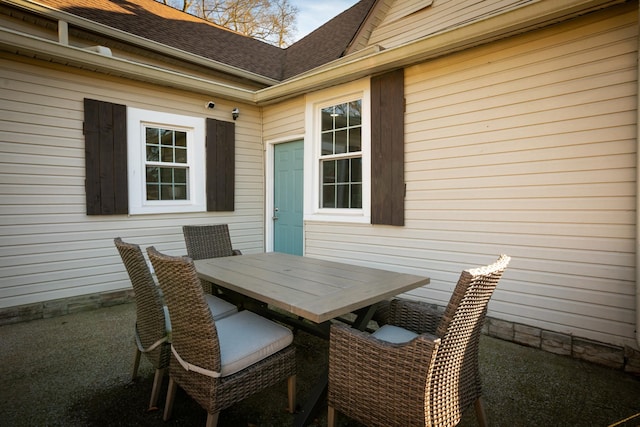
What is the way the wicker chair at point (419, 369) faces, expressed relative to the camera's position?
facing away from the viewer and to the left of the viewer

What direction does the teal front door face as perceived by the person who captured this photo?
facing the viewer and to the left of the viewer

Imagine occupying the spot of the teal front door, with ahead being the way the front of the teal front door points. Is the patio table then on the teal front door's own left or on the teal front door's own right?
on the teal front door's own left

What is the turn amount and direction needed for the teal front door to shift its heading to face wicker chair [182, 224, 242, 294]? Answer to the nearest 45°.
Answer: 0° — it already faces it

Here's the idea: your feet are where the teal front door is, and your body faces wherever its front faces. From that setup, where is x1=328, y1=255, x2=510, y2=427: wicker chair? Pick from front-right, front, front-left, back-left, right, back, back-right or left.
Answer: front-left

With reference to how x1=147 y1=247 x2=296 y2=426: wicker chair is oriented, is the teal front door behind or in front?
in front

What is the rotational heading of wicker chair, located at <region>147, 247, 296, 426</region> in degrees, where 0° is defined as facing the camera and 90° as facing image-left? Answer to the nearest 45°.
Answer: approximately 225°

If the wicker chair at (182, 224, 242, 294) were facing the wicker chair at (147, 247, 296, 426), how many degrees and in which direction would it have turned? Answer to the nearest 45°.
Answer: approximately 45° to its right

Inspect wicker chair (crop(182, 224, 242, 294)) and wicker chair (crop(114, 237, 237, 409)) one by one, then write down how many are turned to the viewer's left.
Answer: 0

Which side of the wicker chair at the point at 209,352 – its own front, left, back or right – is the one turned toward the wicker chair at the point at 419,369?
right

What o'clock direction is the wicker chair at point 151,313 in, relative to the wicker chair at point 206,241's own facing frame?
the wicker chair at point 151,313 is roughly at 2 o'clock from the wicker chair at point 206,241.

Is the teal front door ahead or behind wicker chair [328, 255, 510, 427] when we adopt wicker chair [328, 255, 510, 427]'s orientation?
ahead

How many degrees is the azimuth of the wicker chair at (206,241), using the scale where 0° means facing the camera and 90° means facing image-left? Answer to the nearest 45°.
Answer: approximately 315°

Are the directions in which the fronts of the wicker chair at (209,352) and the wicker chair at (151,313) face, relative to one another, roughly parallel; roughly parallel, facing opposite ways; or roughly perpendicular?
roughly parallel

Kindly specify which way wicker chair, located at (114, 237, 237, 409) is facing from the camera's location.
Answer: facing away from the viewer and to the right of the viewer
